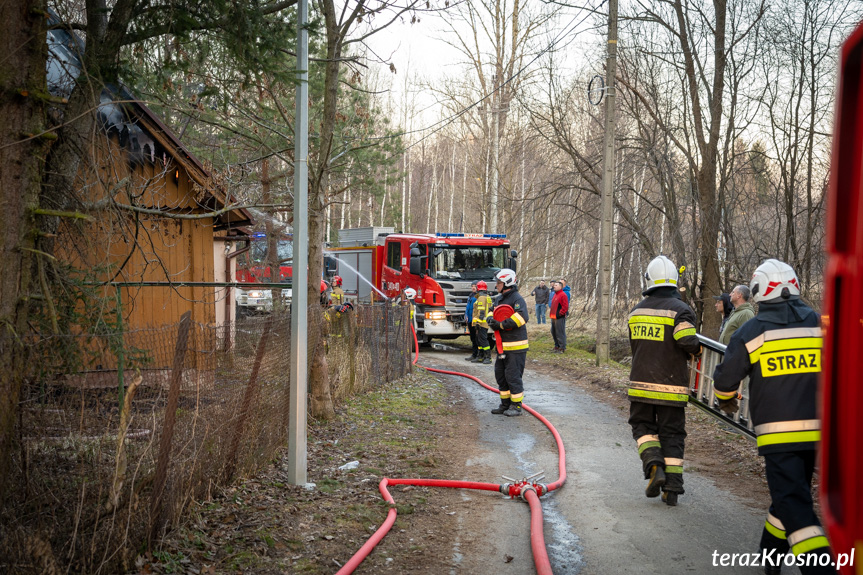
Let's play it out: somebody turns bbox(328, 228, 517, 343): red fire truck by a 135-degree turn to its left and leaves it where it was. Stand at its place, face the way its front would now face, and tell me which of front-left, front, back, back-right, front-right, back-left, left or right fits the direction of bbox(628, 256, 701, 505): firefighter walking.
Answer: back

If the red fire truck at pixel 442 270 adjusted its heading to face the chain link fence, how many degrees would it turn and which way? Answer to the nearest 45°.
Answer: approximately 45° to its right

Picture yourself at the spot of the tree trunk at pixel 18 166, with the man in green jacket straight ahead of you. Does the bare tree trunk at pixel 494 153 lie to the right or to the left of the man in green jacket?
left

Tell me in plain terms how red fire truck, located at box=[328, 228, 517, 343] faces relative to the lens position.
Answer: facing the viewer and to the right of the viewer

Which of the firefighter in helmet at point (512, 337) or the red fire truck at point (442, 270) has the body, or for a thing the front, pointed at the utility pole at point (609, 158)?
the red fire truck

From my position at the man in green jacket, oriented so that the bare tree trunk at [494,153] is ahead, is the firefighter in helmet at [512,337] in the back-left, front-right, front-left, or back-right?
front-left

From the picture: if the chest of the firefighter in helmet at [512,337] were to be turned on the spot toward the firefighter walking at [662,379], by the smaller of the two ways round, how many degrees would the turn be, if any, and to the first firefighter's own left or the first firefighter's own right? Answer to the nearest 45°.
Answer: approximately 90° to the first firefighter's own left

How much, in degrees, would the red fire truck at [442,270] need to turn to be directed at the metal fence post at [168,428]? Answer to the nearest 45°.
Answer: approximately 45° to its right
